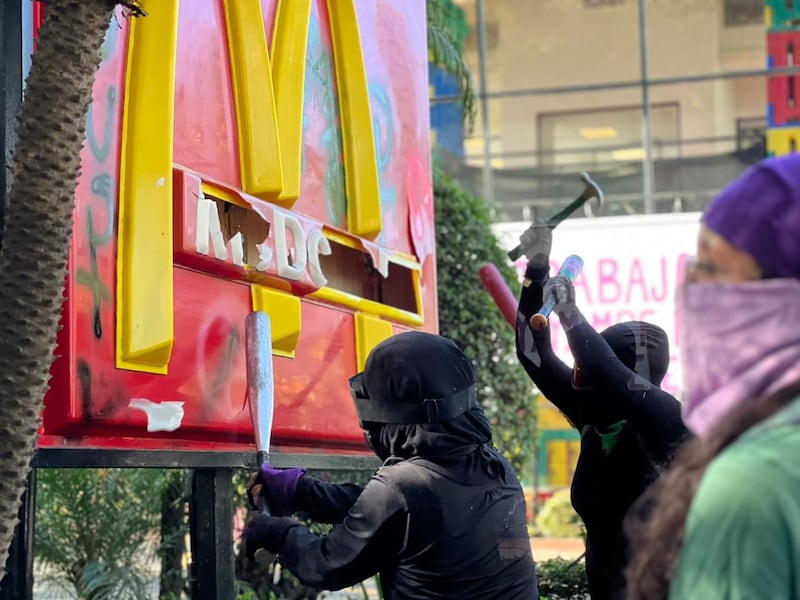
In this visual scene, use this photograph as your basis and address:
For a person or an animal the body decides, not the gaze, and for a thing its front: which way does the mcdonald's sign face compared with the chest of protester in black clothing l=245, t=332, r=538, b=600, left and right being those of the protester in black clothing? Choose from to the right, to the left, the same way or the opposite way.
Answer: the opposite way

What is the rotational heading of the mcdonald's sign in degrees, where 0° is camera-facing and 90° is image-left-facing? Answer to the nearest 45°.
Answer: approximately 315°

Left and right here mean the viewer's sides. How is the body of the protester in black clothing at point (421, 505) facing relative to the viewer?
facing away from the viewer and to the left of the viewer

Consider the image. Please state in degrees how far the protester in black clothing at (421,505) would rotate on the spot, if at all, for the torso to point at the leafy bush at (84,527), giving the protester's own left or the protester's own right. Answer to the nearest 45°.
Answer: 0° — they already face it

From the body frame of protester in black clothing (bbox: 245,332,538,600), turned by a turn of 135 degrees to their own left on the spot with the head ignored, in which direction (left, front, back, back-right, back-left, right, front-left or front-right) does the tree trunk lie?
right

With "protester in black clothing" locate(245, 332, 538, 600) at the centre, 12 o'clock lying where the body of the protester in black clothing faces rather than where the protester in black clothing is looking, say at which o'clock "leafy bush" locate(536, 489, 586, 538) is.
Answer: The leafy bush is roughly at 2 o'clock from the protester in black clothing.

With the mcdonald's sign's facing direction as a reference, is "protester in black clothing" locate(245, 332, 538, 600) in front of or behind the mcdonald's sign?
in front

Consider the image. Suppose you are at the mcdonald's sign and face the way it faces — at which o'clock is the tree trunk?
The tree trunk is roughly at 2 o'clock from the mcdonald's sign.

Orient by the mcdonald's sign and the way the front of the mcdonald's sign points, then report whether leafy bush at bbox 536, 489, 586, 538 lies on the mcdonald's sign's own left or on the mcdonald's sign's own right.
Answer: on the mcdonald's sign's own left

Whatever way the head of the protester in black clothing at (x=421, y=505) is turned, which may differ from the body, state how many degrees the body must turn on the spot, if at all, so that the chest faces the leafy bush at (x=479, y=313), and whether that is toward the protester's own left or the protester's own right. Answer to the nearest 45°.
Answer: approximately 45° to the protester's own right
